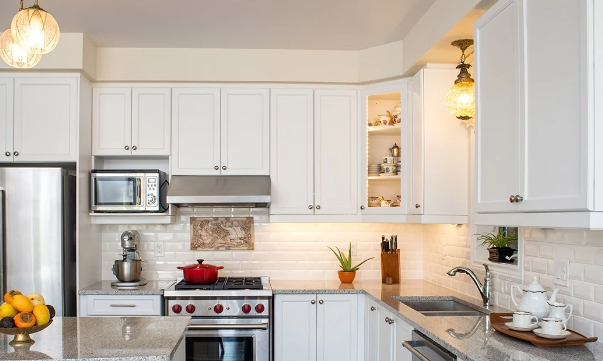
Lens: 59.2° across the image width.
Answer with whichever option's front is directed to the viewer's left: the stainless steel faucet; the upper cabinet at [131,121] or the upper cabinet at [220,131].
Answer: the stainless steel faucet

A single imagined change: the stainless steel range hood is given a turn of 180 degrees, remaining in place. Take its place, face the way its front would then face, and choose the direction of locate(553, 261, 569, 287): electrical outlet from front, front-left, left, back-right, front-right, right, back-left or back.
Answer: back-right

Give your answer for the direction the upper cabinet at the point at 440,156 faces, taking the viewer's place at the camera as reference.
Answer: facing to the left of the viewer

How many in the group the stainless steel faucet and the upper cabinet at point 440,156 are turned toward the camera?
0

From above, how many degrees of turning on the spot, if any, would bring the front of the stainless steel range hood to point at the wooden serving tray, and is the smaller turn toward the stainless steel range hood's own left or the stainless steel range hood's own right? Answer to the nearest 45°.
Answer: approximately 45° to the stainless steel range hood's own left

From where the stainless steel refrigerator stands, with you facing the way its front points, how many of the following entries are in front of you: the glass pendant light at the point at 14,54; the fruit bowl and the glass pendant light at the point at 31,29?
3

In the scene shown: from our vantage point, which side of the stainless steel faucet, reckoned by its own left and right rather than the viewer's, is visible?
left

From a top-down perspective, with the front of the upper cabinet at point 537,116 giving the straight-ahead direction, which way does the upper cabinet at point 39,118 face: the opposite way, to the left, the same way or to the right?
to the left

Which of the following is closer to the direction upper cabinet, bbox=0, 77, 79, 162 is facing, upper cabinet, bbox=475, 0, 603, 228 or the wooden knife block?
the upper cabinet

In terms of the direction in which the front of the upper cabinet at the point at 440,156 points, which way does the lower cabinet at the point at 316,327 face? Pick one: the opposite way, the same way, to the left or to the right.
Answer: to the left

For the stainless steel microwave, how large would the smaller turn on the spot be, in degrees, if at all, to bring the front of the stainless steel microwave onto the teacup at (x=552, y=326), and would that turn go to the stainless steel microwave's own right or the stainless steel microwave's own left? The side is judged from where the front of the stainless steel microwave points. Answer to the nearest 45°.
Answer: approximately 45° to the stainless steel microwave's own left

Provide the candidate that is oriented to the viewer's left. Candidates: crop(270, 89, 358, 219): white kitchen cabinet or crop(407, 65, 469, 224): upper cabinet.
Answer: the upper cabinet

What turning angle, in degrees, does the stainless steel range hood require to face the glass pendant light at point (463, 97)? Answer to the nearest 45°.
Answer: approximately 45° to its left

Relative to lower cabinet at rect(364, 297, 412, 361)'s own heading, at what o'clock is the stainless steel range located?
The stainless steel range is roughly at 2 o'clock from the lower cabinet.

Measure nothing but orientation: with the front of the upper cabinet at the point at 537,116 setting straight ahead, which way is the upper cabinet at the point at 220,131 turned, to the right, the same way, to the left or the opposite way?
to the left
